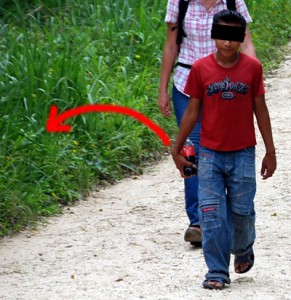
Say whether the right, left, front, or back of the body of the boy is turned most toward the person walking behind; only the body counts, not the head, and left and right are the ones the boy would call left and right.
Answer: back

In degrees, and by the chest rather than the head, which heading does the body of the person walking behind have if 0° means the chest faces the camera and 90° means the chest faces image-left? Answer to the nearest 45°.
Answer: approximately 0°

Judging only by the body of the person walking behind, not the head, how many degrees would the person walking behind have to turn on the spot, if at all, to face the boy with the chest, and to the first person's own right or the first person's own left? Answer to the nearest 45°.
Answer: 0° — they already face them

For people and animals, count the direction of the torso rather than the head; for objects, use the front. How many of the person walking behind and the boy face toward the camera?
2
